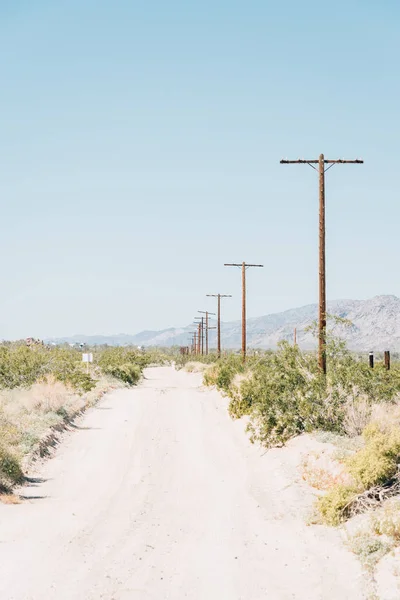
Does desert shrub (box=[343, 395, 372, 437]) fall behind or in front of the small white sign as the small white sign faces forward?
in front

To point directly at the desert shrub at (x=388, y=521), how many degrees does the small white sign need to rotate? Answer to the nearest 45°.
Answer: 0° — it already faces it

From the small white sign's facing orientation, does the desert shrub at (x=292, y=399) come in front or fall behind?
in front

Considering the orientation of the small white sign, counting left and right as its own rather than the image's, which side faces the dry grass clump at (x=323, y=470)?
front

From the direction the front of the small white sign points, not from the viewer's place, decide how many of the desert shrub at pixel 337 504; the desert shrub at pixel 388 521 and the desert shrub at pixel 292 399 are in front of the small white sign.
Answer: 3

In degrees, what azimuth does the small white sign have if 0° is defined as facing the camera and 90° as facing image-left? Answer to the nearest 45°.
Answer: approximately 0°

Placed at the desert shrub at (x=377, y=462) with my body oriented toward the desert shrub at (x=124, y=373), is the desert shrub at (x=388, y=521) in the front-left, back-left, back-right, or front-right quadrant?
back-left

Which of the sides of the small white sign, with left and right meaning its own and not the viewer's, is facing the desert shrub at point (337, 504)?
front

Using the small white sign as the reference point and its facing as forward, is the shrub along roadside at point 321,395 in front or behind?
in front
